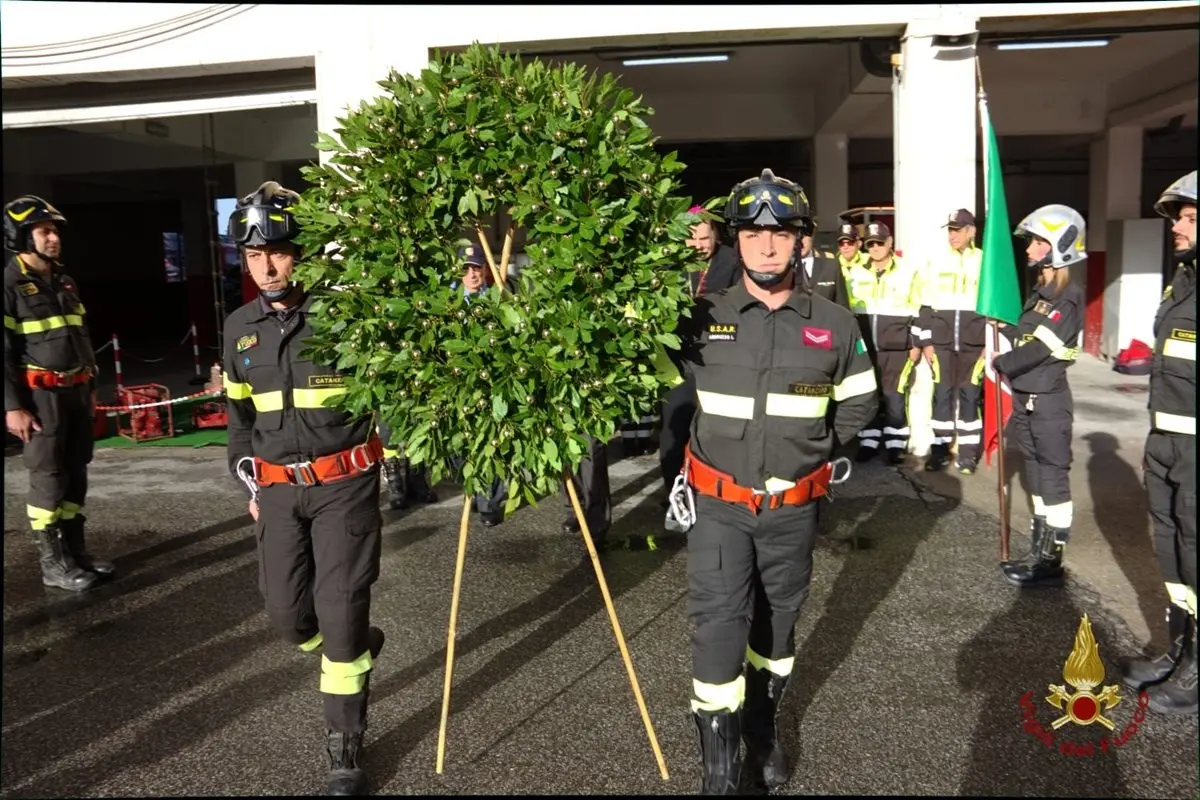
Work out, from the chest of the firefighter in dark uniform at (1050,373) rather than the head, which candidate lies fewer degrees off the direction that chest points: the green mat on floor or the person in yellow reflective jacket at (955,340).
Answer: the green mat on floor

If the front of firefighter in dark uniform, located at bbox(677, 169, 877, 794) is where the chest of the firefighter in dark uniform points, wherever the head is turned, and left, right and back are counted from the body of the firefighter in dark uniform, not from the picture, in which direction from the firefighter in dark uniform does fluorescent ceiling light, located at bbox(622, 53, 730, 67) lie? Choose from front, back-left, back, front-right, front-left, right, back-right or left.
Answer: back

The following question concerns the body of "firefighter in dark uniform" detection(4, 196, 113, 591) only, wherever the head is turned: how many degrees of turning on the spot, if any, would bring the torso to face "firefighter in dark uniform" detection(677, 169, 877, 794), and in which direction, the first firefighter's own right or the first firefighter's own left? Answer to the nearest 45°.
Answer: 0° — they already face them

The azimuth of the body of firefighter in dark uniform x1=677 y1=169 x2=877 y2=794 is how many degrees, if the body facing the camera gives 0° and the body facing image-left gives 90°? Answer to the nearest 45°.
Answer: approximately 0°

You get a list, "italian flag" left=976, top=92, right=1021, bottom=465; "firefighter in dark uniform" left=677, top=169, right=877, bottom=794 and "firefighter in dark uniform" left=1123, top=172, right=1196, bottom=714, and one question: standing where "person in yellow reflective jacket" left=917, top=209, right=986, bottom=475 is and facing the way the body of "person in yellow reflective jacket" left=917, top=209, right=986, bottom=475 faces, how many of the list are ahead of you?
3

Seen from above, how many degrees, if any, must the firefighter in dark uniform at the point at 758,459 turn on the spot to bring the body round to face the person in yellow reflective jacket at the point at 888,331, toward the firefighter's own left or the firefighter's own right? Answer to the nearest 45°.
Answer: approximately 180°

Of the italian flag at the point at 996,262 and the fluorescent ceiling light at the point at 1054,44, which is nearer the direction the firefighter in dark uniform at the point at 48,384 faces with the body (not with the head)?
the italian flag

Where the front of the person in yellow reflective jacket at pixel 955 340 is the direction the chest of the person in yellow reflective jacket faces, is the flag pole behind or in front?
in front
